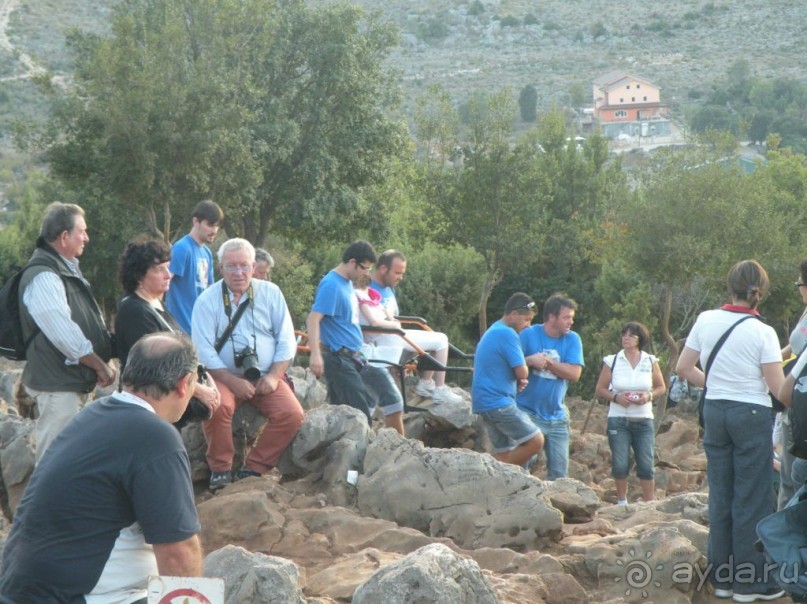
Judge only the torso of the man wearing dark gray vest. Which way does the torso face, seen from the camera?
to the viewer's right

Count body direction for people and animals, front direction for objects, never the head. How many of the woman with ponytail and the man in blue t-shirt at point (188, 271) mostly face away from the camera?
1

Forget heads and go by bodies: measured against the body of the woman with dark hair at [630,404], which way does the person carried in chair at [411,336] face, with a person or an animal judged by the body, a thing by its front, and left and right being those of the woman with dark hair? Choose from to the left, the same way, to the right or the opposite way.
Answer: to the left

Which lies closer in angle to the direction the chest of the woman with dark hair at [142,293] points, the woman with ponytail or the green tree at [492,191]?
the woman with ponytail

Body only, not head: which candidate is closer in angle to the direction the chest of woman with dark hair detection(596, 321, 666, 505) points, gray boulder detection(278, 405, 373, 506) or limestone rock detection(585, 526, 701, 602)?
the limestone rock

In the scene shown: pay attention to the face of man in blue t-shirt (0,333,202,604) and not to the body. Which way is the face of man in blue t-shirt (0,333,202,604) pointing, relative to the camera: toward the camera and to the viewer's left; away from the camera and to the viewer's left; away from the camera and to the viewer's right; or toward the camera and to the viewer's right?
away from the camera and to the viewer's right

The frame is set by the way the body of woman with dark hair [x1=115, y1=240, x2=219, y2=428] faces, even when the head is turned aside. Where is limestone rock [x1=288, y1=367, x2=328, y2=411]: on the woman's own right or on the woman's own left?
on the woman's own left

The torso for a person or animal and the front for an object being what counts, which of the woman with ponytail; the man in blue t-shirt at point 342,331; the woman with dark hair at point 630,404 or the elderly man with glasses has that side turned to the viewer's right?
the man in blue t-shirt

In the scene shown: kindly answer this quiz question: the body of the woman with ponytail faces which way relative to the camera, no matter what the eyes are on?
away from the camera
